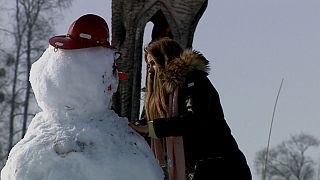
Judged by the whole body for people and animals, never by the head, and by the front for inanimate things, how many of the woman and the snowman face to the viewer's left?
1

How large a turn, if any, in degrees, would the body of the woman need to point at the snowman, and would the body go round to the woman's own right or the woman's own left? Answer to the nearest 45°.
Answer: approximately 45° to the woman's own left

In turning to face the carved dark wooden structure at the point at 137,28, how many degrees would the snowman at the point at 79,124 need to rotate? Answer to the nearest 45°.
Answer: approximately 90° to its left

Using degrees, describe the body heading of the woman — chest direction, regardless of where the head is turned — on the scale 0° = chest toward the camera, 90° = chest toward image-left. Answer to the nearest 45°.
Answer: approximately 90°

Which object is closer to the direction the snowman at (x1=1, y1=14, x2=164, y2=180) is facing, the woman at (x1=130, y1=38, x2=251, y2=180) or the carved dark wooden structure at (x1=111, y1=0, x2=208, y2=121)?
the woman

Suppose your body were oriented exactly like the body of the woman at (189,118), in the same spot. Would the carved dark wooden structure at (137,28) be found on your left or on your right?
on your right

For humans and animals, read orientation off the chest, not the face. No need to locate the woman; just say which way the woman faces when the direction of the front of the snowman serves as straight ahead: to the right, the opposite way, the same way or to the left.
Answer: the opposite way

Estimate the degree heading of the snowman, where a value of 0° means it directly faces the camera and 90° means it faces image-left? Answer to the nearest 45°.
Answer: approximately 270°
